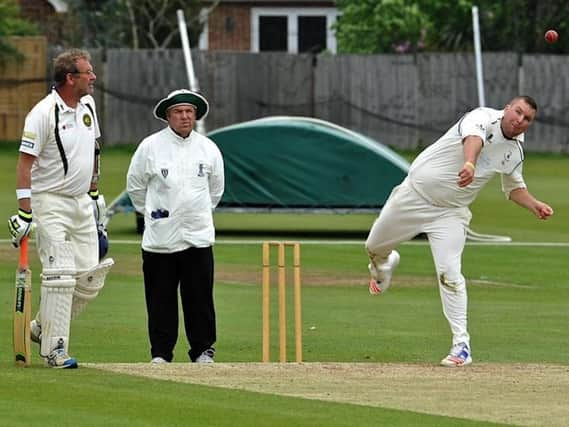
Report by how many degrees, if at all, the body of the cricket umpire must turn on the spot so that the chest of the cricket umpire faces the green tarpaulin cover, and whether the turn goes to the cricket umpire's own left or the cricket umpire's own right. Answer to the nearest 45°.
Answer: approximately 180°

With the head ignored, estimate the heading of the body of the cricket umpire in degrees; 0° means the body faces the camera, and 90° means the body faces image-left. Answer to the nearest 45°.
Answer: approximately 0°

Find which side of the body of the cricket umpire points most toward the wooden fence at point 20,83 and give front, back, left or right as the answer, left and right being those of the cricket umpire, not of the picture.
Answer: back

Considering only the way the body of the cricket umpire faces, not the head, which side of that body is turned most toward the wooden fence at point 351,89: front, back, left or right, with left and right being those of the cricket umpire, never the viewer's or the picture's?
back
